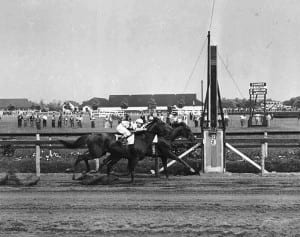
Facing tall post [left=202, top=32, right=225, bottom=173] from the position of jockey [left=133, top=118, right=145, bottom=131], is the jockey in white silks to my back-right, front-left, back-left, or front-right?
back-right

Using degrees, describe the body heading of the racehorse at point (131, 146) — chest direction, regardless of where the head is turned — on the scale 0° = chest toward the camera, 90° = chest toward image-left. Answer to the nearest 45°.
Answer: approximately 270°

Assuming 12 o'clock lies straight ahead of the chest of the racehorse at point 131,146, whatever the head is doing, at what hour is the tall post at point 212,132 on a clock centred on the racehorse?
The tall post is roughly at 11 o'clock from the racehorse.
